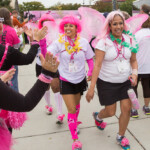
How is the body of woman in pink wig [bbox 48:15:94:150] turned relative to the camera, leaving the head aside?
toward the camera
